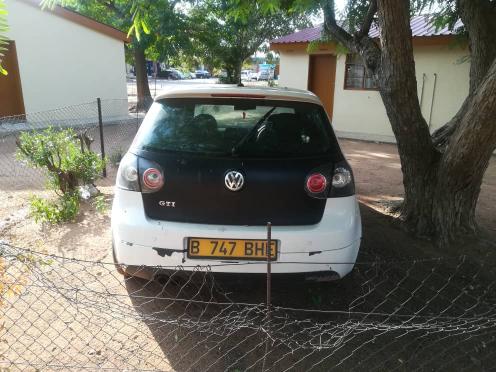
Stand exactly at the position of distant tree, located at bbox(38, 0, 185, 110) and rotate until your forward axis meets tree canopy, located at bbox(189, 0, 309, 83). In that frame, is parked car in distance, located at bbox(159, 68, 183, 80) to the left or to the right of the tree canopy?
left

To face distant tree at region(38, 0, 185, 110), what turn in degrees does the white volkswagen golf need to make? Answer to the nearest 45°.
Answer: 0° — it already faces it

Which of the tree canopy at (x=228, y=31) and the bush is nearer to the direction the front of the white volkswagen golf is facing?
the tree canopy

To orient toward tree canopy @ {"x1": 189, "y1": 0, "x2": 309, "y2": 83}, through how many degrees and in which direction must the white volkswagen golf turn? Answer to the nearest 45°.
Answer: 0° — it already faces it

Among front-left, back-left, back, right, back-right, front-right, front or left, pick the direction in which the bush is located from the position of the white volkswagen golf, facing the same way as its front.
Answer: front-left

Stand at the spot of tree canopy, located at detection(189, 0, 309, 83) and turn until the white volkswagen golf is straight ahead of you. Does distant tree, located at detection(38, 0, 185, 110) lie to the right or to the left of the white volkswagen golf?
right

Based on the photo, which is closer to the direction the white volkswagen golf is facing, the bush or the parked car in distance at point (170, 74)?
the parked car in distance

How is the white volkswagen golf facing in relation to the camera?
away from the camera

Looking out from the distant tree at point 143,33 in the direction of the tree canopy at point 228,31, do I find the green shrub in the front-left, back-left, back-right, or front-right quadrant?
back-right
